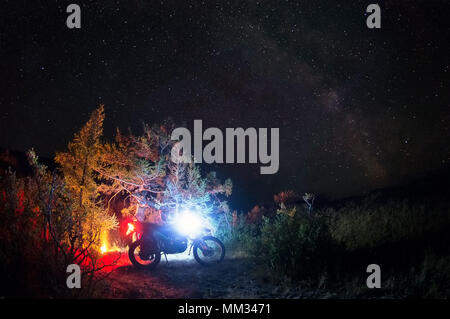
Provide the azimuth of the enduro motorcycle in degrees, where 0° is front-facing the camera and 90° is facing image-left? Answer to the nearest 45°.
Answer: approximately 270°
